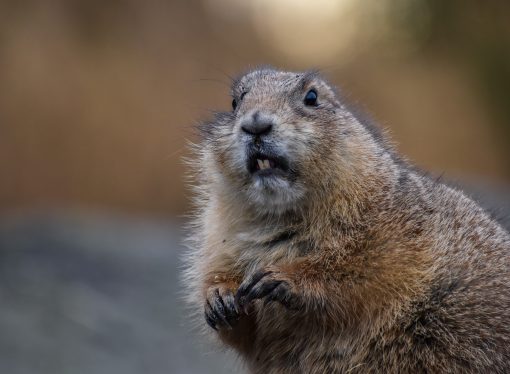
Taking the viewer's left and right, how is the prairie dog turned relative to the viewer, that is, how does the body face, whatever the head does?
facing the viewer and to the left of the viewer
